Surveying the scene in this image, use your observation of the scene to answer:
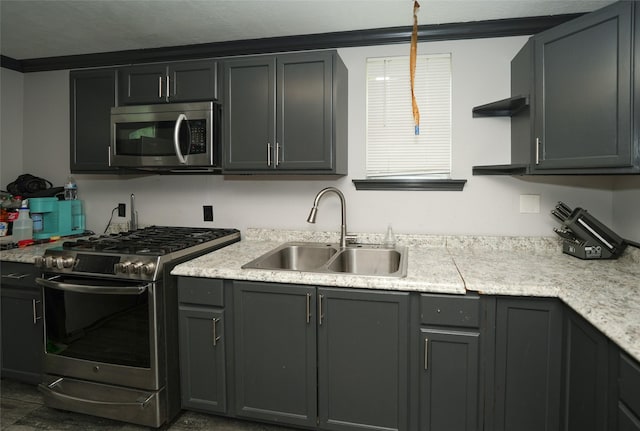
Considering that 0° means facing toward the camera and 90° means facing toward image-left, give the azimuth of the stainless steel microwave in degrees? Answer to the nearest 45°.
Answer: approximately 45°

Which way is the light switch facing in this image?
toward the camera

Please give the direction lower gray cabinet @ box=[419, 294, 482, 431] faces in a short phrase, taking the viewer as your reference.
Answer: facing the viewer

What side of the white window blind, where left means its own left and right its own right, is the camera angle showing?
front

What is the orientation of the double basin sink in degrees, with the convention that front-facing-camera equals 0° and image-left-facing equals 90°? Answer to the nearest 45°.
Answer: approximately 0°

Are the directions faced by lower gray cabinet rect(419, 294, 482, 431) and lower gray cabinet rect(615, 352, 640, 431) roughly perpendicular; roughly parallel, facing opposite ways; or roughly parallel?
roughly perpendicular

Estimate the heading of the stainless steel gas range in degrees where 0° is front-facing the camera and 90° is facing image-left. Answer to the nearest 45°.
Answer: approximately 45°

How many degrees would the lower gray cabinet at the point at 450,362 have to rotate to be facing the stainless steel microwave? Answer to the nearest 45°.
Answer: approximately 90° to its right

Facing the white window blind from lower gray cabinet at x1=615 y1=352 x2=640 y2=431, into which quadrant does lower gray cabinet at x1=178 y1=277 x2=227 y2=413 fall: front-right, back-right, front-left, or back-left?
front-left

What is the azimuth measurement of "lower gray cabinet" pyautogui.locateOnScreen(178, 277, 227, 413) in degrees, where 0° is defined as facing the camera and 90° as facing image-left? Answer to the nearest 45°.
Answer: approximately 45°

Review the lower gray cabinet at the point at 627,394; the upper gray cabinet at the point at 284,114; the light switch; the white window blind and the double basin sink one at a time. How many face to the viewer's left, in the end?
1

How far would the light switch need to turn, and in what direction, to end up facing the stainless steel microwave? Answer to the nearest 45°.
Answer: approximately 45° to its right

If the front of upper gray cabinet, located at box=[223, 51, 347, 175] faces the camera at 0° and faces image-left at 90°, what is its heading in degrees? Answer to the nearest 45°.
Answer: approximately 0°
